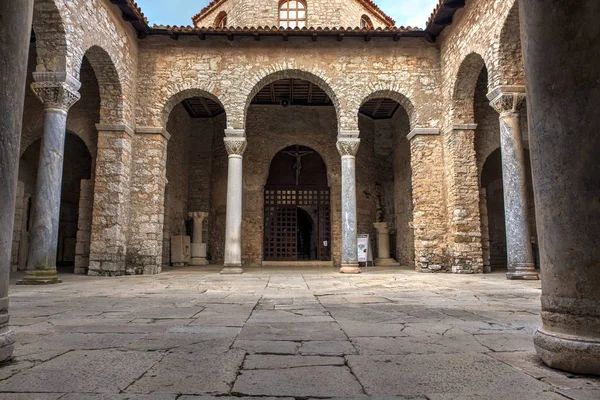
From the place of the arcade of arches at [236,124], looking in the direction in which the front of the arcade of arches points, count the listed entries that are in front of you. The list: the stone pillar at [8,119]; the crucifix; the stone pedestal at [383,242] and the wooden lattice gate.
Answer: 1

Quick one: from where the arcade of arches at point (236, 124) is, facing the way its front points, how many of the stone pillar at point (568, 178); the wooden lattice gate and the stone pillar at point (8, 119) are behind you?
1

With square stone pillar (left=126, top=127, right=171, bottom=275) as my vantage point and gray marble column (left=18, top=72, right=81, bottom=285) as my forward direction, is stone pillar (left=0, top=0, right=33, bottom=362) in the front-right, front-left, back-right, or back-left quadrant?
front-left

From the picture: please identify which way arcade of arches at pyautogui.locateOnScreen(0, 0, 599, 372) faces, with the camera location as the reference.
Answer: facing the viewer

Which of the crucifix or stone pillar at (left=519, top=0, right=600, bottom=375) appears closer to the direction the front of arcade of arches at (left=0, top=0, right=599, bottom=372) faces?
the stone pillar

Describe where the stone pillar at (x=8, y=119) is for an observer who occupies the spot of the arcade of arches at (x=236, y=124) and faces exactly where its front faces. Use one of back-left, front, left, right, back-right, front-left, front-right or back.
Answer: front

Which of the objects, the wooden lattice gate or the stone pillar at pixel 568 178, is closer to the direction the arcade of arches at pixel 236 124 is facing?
the stone pillar

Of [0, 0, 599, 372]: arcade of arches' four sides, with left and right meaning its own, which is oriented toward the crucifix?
back

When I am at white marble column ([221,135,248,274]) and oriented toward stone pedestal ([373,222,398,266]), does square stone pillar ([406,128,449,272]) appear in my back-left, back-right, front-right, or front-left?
front-right

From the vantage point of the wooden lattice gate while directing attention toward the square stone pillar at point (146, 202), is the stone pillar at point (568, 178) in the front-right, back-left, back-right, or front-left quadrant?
front-left

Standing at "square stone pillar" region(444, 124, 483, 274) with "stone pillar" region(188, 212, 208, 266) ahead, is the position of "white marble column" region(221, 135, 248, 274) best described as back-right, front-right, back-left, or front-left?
front-left

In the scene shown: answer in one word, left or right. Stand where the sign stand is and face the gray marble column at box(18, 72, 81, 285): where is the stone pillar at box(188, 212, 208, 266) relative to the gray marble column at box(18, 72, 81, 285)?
right

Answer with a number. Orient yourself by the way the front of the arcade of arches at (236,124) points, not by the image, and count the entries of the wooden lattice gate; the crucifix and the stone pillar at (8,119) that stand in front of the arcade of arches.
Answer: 1

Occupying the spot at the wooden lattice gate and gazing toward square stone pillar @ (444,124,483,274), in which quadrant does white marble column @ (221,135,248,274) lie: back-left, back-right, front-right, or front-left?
front-right

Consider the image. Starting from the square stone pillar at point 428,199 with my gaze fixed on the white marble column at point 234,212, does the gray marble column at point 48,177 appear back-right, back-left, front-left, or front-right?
front-left

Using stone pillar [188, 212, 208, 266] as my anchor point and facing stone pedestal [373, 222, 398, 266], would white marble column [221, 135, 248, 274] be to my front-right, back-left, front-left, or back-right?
front-right

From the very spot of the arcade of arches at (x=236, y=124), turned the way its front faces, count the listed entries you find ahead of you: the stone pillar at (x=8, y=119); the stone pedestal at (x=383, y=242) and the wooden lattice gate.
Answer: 1

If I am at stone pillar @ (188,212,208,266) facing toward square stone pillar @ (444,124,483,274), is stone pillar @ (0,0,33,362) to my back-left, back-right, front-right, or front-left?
front-right

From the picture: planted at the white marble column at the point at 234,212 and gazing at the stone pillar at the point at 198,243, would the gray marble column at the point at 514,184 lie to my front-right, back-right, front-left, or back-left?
back-right
